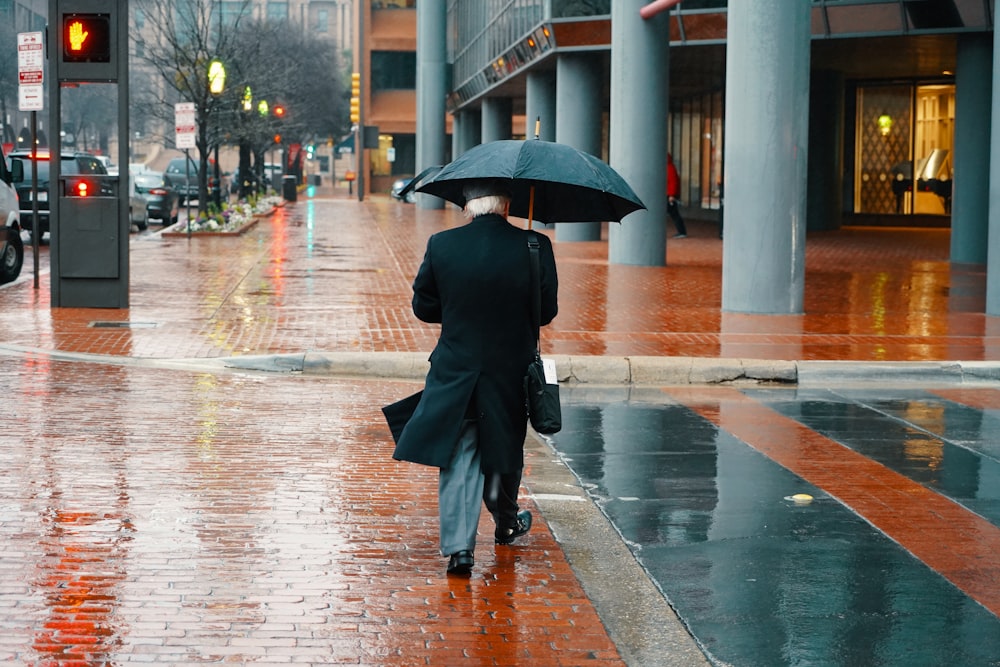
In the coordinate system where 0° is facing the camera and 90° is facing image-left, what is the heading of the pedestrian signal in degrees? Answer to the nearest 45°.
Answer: approximately 0°

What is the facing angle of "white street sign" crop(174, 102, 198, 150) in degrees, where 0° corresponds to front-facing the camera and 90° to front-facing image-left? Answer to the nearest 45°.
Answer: approximately 0°

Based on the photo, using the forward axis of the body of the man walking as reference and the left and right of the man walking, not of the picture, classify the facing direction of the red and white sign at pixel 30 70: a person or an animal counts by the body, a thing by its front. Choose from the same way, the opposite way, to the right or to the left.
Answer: the opposite way

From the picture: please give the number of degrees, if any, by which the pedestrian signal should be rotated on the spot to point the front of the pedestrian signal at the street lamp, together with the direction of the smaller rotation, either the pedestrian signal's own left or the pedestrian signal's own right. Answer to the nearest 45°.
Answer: approximately 180°

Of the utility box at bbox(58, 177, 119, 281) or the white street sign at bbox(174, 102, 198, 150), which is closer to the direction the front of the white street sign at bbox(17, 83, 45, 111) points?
the utility box

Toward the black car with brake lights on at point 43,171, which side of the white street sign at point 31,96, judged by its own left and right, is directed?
back

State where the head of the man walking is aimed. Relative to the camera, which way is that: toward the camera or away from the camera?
away from the camera

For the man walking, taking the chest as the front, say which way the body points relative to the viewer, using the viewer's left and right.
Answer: facing away from the viewer
